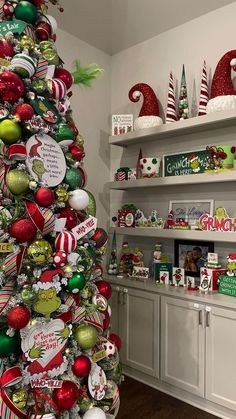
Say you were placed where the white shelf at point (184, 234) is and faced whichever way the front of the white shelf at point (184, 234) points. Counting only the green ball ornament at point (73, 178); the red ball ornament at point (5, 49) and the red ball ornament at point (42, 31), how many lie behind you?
0

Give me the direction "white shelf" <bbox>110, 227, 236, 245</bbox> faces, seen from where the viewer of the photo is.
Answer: facing the viewer and to the left of the viewer

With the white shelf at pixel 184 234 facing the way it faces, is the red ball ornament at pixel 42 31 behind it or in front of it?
in front

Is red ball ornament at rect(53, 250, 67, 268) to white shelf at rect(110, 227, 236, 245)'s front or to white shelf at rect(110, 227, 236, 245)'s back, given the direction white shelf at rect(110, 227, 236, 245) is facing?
to the front

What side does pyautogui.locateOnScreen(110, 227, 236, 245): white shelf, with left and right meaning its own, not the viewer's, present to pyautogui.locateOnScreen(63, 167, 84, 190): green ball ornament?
front

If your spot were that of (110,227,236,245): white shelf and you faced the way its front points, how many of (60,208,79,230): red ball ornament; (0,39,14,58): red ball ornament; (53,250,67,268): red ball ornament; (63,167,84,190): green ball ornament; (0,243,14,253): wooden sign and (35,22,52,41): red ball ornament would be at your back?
0

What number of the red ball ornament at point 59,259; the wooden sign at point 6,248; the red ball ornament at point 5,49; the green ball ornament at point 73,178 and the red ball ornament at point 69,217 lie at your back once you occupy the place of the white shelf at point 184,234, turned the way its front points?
0

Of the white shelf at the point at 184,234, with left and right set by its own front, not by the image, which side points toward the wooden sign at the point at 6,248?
front

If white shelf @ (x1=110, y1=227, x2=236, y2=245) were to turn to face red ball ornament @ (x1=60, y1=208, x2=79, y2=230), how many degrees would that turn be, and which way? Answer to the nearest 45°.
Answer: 0° — it already faces it

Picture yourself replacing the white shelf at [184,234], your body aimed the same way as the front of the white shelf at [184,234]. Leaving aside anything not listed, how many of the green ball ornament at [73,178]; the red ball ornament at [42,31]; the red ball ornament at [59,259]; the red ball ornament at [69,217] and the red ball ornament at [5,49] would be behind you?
0

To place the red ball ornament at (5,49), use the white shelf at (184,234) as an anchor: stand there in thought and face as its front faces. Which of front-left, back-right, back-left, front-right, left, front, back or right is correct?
front

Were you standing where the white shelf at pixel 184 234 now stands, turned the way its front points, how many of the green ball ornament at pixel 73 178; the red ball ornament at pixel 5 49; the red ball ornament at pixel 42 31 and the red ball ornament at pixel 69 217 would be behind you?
0
